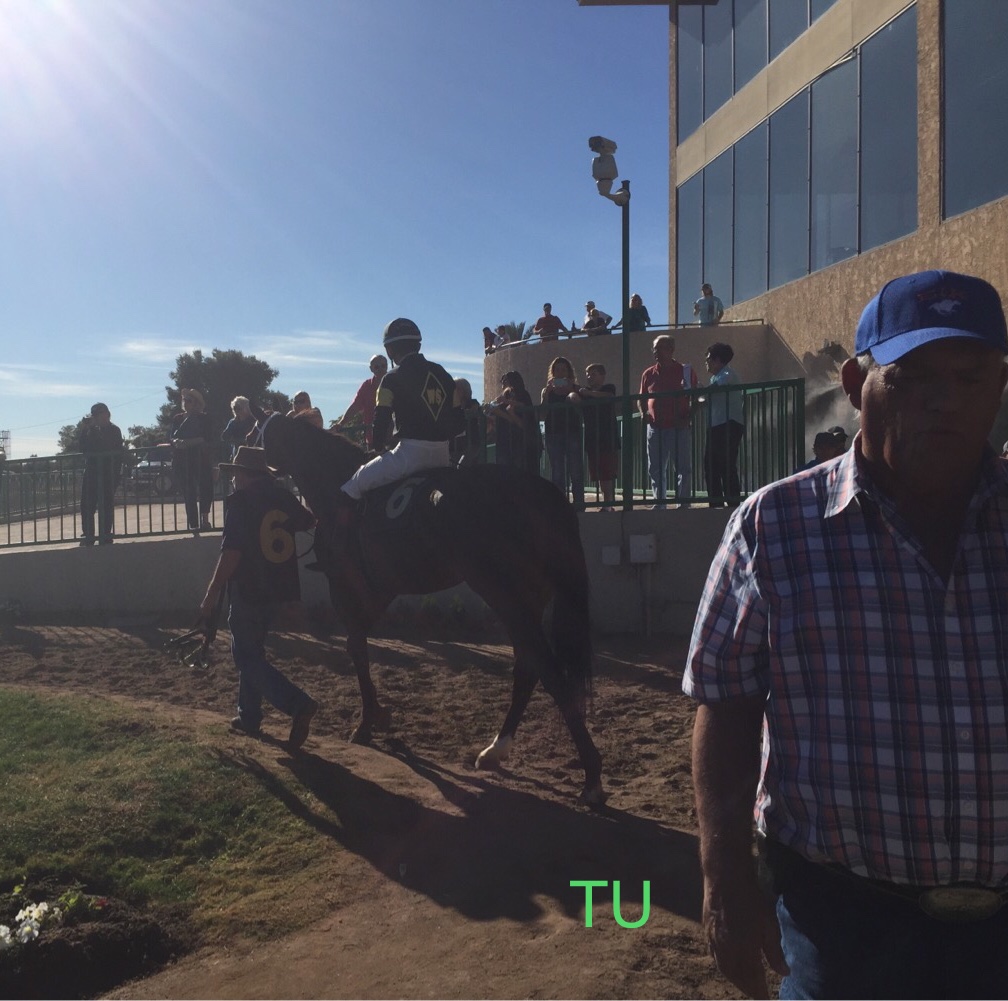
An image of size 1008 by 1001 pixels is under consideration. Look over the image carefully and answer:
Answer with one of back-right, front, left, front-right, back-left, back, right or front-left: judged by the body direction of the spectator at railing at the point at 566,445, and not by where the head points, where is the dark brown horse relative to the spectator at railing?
front

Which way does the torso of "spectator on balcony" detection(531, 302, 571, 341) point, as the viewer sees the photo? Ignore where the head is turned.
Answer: toward the camera

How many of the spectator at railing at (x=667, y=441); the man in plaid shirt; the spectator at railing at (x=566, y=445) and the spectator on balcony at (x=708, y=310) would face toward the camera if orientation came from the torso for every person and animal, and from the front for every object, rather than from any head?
4

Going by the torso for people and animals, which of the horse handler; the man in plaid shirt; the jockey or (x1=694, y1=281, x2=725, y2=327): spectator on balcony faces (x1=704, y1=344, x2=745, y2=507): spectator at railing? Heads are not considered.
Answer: (x1=694, y1=281, x2=725, y2=327): spectator on balcony

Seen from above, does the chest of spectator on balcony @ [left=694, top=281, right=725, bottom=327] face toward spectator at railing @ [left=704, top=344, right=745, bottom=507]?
yes

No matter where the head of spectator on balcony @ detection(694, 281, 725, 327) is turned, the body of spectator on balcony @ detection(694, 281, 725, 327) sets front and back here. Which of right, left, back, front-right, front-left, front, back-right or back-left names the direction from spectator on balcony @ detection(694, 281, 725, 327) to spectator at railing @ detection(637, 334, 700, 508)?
front

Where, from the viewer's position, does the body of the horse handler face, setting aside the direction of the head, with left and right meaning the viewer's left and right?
facing away from the viewer and to the left of the viewer

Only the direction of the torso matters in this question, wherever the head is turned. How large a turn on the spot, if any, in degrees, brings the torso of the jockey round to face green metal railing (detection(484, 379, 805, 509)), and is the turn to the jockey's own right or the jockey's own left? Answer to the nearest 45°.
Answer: approximately 90° to the jockey's own right

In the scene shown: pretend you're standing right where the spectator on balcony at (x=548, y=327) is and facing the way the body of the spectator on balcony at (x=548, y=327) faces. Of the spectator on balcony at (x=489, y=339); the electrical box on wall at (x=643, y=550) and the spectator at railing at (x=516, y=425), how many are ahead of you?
2

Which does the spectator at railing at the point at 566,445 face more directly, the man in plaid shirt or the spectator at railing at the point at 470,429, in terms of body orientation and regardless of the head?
the man in plaid shirt

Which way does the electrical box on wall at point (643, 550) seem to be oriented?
toward the camera

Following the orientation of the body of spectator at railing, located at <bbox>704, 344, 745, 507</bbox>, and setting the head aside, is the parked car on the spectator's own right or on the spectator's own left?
on the spectator's own right

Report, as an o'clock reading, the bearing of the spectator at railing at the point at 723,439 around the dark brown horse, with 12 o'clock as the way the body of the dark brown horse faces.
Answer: The spectator at railing is roughly at 3 o'clock from the dark brown horse.
